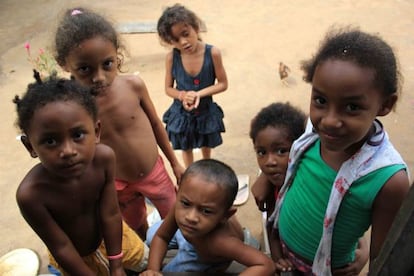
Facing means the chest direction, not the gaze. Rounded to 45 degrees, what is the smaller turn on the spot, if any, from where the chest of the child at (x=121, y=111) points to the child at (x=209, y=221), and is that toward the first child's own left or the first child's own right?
0° — they already face them

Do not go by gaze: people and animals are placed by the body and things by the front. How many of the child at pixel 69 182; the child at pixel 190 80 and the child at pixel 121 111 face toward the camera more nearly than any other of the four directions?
3

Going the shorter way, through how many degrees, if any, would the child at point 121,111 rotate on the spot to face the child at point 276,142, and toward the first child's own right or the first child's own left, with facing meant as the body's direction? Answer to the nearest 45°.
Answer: approximately 45° to the first child's own left

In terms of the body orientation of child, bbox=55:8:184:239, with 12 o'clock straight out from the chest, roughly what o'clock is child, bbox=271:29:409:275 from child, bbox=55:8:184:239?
child, bbox=271:29:409:275 is roughly at 11 o'clock from child, bbox=55:8:184:239.

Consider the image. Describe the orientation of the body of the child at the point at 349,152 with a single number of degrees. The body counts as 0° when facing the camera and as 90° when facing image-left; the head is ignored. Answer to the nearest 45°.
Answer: approximately 45°

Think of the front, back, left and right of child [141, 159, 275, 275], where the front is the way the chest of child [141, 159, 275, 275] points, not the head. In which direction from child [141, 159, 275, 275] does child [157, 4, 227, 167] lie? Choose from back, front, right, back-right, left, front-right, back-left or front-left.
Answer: back-right

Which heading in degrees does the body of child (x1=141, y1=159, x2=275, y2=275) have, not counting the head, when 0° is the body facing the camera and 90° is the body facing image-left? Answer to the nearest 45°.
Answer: approximately 45°
